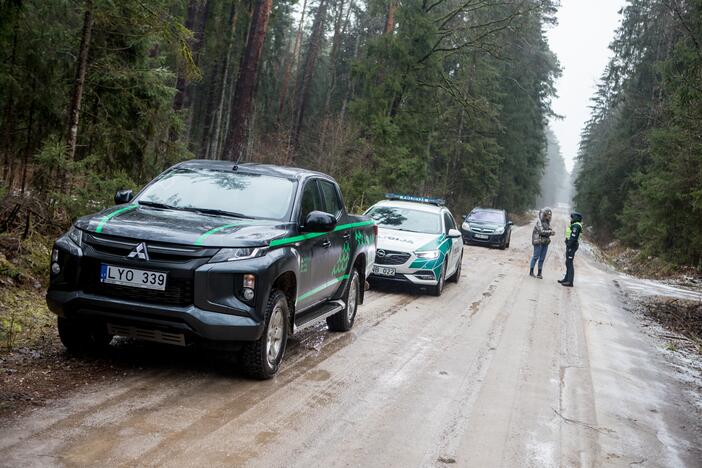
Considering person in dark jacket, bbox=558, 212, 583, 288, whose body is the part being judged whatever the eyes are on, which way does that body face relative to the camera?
to the viewer's left

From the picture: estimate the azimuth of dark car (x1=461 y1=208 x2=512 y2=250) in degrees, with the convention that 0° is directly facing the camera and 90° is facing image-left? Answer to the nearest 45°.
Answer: approximately 0°

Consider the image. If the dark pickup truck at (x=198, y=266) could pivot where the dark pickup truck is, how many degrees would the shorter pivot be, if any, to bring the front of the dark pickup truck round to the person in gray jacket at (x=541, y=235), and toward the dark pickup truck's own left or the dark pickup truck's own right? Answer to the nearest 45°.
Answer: approximately 180°

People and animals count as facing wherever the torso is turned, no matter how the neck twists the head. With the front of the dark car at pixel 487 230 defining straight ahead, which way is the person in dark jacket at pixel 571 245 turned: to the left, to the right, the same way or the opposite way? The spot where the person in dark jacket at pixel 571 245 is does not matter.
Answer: to the right

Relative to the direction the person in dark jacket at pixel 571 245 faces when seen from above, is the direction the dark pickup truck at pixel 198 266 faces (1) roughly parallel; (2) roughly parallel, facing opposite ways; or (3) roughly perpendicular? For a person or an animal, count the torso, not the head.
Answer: roughly perpendicular

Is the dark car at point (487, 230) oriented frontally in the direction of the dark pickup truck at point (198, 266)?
yes

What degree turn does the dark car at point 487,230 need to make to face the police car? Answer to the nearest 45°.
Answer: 0° — it already faces it

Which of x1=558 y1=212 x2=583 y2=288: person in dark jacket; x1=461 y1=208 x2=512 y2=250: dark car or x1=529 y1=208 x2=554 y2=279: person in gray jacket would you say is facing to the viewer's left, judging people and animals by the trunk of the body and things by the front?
x1=558 y1=212 x2=583 y2=288: person in dark jacket

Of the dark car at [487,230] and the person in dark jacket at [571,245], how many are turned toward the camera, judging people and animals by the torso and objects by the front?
1
